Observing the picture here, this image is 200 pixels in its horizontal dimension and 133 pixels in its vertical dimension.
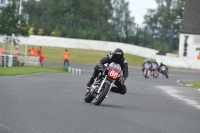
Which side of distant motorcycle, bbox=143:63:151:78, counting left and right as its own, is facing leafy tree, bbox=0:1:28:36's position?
right

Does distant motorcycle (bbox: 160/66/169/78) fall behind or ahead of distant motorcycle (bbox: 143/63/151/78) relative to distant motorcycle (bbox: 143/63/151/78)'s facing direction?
behind

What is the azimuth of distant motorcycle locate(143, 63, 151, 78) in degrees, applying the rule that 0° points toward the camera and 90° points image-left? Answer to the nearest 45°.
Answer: approximately 0°

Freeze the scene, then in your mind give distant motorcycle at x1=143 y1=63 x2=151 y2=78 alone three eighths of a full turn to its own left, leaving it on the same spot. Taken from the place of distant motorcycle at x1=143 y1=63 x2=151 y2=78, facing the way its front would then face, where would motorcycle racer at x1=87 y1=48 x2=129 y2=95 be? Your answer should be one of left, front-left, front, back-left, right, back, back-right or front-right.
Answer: back-right
